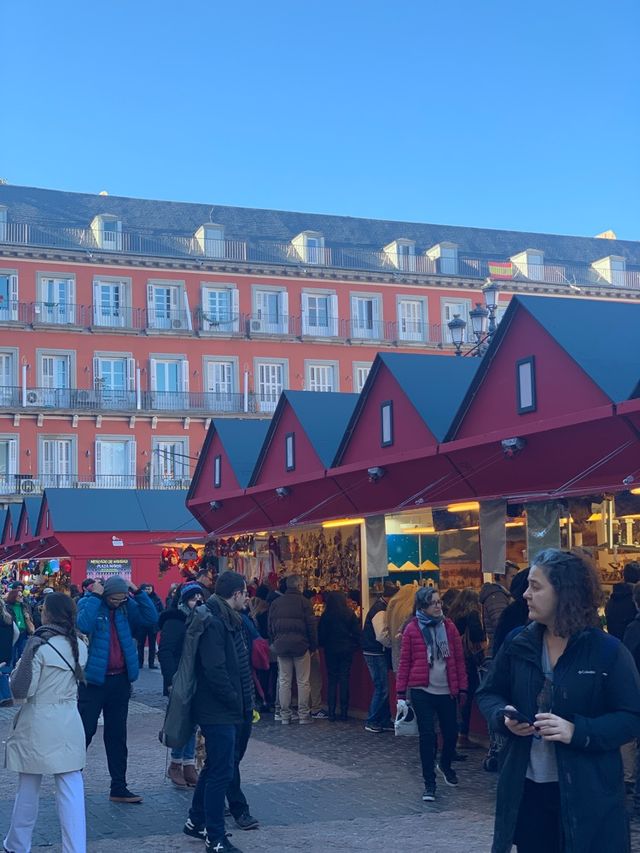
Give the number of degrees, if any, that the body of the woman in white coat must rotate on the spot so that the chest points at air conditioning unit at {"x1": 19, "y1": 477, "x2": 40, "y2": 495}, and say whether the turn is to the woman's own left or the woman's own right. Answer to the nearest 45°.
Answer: approximately 45° to the woman's own right

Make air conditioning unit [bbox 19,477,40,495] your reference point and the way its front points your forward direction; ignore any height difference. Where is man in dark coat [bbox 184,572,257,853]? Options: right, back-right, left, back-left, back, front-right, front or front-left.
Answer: front

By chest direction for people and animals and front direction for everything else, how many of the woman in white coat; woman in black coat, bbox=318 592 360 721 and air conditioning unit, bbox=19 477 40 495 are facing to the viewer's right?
0

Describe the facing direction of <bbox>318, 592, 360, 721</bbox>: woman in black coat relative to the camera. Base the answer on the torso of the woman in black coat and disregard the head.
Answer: away from the camera

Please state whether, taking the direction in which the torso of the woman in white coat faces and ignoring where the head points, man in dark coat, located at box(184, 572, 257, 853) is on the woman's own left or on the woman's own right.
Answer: on the woman's own right

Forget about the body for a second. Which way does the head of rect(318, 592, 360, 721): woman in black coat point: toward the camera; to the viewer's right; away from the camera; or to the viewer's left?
away from the camera

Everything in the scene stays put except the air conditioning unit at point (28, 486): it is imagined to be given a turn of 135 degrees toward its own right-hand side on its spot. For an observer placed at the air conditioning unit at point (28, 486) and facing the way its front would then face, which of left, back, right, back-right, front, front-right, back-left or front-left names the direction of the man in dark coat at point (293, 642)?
back-left

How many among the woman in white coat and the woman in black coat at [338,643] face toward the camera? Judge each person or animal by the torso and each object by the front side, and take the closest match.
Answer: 0

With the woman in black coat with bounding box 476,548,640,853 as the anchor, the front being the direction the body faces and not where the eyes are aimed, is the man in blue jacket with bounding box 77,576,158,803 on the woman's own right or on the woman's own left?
on the woman's own right

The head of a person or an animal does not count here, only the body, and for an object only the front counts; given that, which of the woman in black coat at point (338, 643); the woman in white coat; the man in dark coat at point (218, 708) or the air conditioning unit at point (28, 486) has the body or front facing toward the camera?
the air conditioning unit

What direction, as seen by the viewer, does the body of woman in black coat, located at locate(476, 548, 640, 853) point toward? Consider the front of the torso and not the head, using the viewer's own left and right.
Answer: facing the viewer and to the left of the viewer

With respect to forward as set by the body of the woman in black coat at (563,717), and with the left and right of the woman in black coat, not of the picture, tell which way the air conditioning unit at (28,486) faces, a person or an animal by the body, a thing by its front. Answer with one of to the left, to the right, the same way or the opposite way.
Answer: to the left

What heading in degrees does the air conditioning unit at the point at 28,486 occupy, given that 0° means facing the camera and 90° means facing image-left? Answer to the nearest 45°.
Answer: approximately 0°

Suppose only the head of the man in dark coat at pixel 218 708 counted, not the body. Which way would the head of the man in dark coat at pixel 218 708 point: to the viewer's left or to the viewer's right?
to the viewer's right
